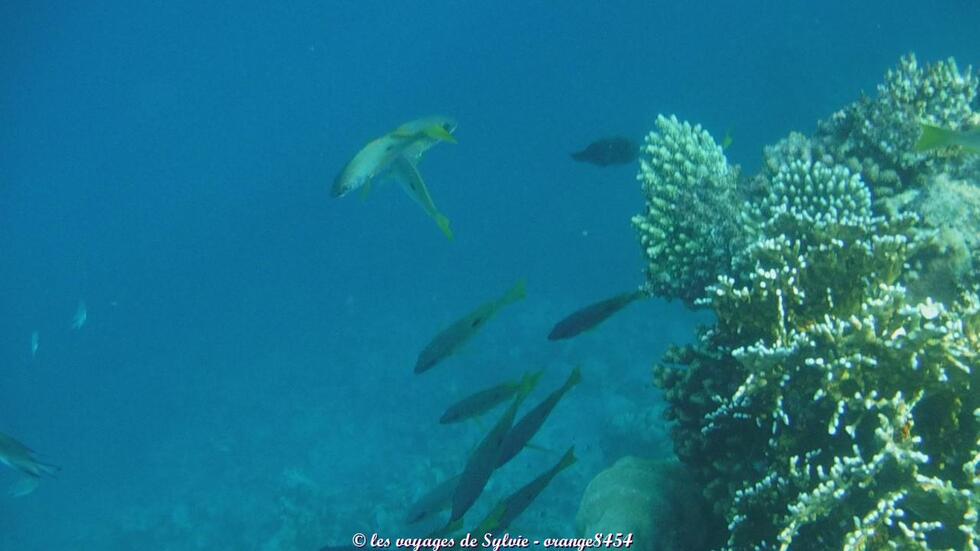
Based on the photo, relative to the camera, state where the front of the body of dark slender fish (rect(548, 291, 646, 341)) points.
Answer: to the viewer's left

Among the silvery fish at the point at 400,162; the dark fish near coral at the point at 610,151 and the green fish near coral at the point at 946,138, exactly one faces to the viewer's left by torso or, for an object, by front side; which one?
the silvery fish

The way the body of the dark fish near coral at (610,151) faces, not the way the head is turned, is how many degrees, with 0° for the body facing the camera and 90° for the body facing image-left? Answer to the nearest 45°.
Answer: approximately 270°

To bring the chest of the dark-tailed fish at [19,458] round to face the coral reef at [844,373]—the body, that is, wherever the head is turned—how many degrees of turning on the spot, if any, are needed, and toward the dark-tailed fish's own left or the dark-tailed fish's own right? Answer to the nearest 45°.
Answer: approximately 135° to the dark-tailed fish's own left

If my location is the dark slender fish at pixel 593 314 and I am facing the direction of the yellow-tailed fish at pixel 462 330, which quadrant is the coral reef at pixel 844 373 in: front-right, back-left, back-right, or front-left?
back-left

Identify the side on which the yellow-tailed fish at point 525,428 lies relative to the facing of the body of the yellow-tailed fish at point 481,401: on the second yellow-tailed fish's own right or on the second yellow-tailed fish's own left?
on the second yellow-tailed fish's own left

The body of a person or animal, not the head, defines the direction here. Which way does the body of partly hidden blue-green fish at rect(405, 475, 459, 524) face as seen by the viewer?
to the viewer's left

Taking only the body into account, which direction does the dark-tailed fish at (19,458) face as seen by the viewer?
to the viewer's left

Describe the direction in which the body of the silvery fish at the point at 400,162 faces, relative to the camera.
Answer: to the viewer's left

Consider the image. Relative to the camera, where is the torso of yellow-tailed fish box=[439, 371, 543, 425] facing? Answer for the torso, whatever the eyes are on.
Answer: to the viewer's left

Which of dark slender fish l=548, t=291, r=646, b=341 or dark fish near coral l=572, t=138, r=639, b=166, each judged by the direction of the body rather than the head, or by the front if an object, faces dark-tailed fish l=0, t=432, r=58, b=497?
dark slender fish l=548, t=291, r=646, b=341

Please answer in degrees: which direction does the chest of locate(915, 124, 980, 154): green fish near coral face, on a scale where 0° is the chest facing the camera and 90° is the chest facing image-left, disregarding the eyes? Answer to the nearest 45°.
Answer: approximately 270°
